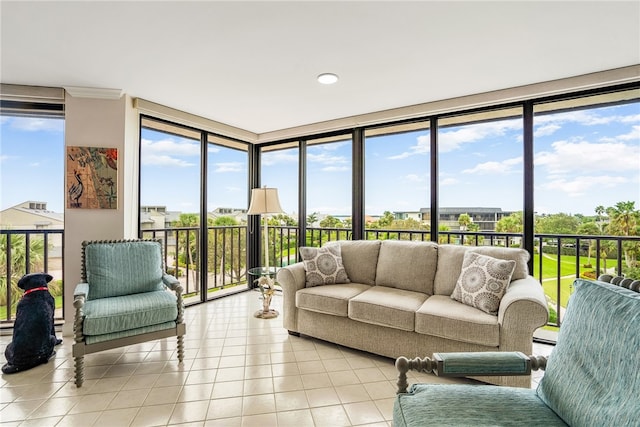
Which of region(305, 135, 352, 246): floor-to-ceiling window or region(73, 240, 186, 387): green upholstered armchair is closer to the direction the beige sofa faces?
the green upholstered armchair

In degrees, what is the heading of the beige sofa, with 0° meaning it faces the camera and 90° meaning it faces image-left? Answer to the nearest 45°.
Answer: approximately 45°

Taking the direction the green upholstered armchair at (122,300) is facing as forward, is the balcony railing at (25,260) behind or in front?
behind
